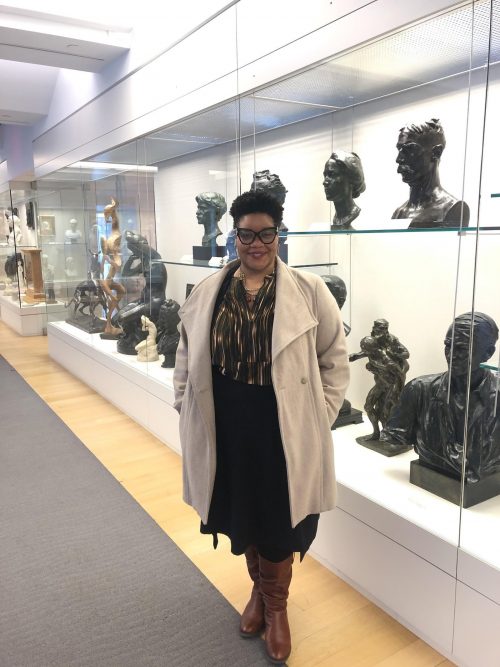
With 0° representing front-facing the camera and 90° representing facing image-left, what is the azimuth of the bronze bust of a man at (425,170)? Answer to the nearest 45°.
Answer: approximately 45°

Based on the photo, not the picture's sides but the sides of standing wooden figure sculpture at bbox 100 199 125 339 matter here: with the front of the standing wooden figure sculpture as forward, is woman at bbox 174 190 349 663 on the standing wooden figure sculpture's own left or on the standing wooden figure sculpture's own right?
on the standing wooden figure sculpture's own left

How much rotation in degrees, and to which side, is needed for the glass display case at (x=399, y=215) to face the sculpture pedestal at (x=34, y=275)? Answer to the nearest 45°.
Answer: approximately 90° to its right

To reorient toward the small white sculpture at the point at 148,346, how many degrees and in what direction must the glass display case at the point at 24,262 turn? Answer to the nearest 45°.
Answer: approximately 45° to its left

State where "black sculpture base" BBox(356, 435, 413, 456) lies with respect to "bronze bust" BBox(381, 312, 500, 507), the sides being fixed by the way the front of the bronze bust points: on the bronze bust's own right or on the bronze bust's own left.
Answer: on the bronze bust's own right

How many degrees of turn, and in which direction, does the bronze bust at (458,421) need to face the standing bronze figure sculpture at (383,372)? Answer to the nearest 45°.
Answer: approximately 90° to its right

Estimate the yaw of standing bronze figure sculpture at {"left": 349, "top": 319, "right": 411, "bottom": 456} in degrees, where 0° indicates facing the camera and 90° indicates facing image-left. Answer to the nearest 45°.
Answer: approximately 45°

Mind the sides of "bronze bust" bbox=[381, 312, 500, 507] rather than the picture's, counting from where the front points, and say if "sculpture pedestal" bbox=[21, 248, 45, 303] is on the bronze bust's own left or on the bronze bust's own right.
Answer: on the bronze bust's own right

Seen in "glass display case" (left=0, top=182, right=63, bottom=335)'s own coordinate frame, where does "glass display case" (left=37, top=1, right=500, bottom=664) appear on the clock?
"glass display case" (left=37, top=1, right=500, bottom=664) is roughly at 10 o'clock from "glass display case" (left=0, top=182, right=63, bottom=335).

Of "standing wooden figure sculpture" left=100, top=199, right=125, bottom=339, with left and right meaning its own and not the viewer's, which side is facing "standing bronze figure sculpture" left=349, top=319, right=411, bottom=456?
left
